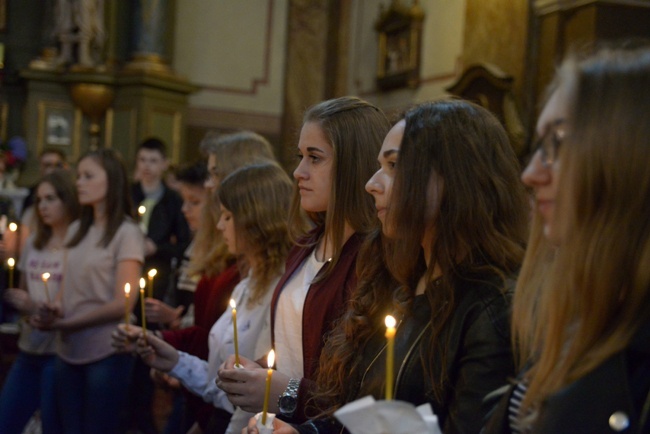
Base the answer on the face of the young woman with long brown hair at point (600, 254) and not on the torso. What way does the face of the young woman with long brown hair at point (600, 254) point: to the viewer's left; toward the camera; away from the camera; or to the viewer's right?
to the viewer's left

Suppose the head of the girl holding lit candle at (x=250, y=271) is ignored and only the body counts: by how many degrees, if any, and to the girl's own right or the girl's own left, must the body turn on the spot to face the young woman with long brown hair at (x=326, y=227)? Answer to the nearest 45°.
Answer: approximately 90° to the girl's own left

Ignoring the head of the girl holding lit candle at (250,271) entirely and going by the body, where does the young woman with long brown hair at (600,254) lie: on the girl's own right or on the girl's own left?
on the girl's own left

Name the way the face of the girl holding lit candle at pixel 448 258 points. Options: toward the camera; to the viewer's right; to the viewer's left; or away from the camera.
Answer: to the viewer's left

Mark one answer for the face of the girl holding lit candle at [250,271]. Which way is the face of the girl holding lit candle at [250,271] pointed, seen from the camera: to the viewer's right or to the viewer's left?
to the viewer's left

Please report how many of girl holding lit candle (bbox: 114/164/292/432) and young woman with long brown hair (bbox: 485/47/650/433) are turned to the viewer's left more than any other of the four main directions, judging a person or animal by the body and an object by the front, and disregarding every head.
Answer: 2

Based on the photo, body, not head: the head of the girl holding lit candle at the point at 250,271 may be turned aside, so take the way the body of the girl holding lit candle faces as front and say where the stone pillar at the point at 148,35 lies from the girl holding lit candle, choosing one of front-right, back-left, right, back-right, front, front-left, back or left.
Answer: right

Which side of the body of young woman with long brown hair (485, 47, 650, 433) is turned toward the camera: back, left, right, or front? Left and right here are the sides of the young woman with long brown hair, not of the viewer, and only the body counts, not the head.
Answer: left

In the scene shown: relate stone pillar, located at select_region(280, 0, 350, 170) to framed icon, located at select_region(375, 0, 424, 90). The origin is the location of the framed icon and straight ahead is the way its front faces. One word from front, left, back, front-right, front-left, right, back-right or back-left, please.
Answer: right

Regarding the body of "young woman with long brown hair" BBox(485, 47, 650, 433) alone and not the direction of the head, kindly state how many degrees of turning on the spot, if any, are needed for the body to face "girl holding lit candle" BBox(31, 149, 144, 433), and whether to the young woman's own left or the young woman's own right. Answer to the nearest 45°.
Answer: approximately 45° to the young woman's own right

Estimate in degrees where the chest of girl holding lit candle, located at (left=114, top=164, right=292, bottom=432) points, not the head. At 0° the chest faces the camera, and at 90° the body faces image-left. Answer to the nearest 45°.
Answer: approximately 90°

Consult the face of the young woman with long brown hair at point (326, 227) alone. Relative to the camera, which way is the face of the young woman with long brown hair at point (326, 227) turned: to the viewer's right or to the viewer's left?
to the viewer's left

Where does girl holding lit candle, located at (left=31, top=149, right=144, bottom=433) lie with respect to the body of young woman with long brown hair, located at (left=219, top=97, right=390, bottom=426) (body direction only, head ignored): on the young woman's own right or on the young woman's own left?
on the young woman's own right
